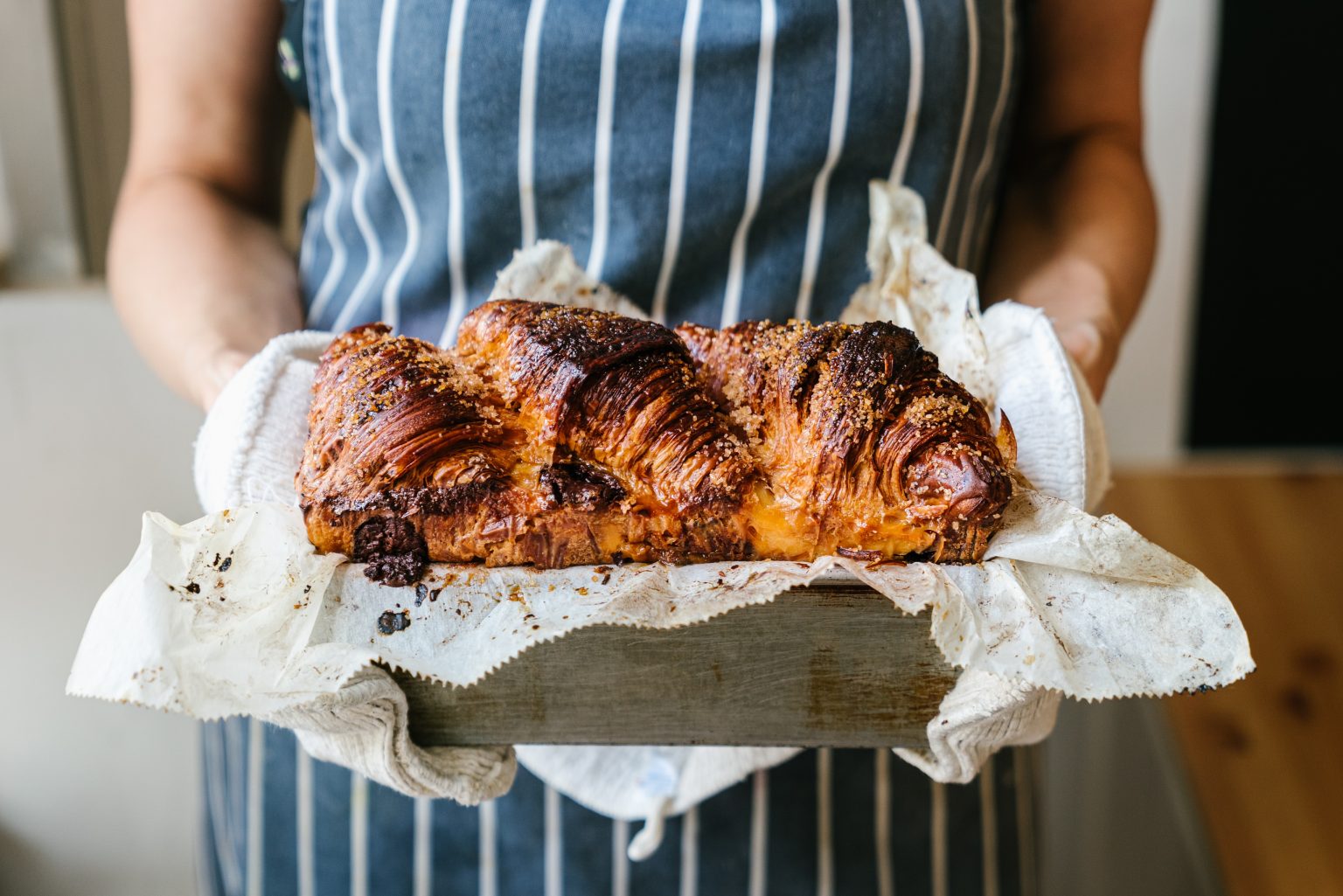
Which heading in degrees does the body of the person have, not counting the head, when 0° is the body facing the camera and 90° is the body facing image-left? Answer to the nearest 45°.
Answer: approximately 0°
